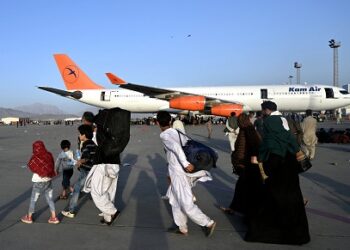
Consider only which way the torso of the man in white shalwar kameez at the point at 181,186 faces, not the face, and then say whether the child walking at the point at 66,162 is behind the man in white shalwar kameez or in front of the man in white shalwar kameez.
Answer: in front

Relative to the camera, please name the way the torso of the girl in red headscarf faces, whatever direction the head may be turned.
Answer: away from the camera

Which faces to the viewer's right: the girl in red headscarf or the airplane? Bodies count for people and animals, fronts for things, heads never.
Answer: the airplane

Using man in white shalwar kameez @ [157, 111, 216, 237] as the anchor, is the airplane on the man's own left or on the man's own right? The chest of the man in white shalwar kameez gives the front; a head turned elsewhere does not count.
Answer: on the man's own right

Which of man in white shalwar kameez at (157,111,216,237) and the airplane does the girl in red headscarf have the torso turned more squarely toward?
the airplane

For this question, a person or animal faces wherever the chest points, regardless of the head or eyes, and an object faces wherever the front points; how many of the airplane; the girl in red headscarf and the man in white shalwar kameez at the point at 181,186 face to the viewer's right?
1

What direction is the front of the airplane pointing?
to the viewer's right

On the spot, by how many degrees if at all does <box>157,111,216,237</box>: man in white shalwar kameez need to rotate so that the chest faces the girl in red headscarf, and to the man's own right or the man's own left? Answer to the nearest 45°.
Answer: approximately 45° to the man's own left

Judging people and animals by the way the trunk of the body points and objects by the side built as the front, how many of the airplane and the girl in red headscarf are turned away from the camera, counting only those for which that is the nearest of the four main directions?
1

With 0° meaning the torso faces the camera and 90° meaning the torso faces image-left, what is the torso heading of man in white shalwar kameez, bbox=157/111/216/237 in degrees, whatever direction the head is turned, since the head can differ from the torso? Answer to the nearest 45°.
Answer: approximately 135°

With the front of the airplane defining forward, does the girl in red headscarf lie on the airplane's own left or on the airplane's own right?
on the airplane's own right

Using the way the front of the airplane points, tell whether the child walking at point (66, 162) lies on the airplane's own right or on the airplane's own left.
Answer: on the airplane's own right

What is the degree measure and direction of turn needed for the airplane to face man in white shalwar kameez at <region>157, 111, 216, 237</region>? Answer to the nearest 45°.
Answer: approximately 90° to its right

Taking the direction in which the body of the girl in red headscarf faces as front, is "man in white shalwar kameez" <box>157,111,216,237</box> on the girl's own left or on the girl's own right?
on the girl's own right

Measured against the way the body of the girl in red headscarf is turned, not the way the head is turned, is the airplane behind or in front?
in front
